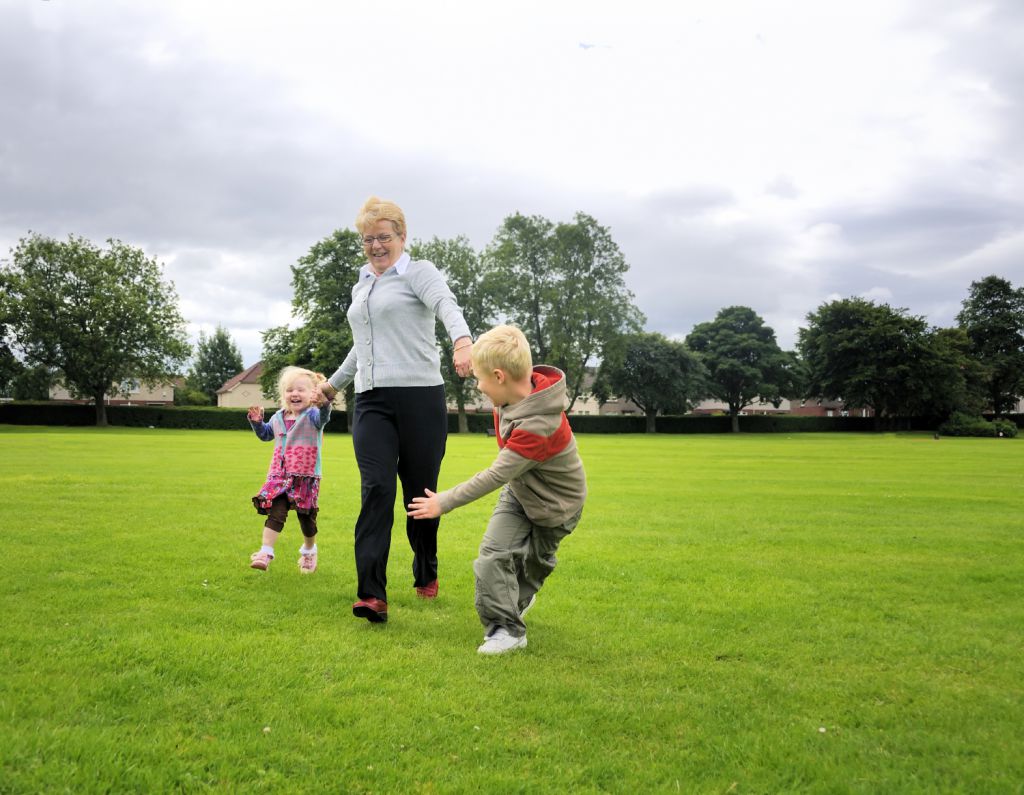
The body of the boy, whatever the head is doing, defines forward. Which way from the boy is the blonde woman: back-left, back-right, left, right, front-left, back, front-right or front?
front-right

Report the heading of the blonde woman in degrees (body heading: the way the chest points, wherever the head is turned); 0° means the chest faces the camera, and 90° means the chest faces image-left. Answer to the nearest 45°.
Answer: approximately 45°

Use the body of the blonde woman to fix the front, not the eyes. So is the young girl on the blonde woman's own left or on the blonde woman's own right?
on the blonde woman's own right

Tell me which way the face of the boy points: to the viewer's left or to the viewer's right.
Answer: to the viewer's left

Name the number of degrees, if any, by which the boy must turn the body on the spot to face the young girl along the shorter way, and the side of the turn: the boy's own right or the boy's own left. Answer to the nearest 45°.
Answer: approximately 45° to the boy's own right

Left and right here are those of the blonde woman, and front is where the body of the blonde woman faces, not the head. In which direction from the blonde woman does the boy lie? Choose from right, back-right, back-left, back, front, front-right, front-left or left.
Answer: left

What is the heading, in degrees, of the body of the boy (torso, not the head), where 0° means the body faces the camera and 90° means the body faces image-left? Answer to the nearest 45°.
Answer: approximately 90°
